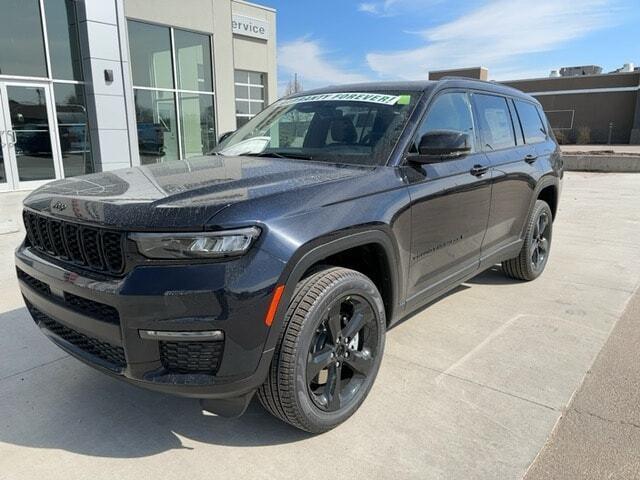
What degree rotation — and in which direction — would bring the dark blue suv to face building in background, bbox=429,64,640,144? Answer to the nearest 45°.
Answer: approximately 180°

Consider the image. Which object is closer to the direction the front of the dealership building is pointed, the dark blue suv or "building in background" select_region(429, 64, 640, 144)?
the dark blue suv

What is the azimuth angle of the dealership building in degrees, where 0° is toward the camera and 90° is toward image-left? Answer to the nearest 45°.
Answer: approximately 315°

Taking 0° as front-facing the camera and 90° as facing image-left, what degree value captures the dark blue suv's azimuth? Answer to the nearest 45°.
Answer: approximately 45°

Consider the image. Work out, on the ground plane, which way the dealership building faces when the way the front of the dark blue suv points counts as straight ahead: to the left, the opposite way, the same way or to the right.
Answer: to the left

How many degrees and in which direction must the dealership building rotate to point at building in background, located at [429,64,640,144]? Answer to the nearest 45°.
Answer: approximately 90° to its left

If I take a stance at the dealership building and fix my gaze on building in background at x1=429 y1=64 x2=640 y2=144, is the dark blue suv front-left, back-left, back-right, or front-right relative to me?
back-right

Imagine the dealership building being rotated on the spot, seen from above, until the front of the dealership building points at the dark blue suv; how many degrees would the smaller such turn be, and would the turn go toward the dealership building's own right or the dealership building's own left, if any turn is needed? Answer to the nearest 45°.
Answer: approximately 45° to the dealership building's own right

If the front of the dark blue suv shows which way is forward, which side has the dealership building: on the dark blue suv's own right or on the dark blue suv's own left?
on the dark blue suv's own right
